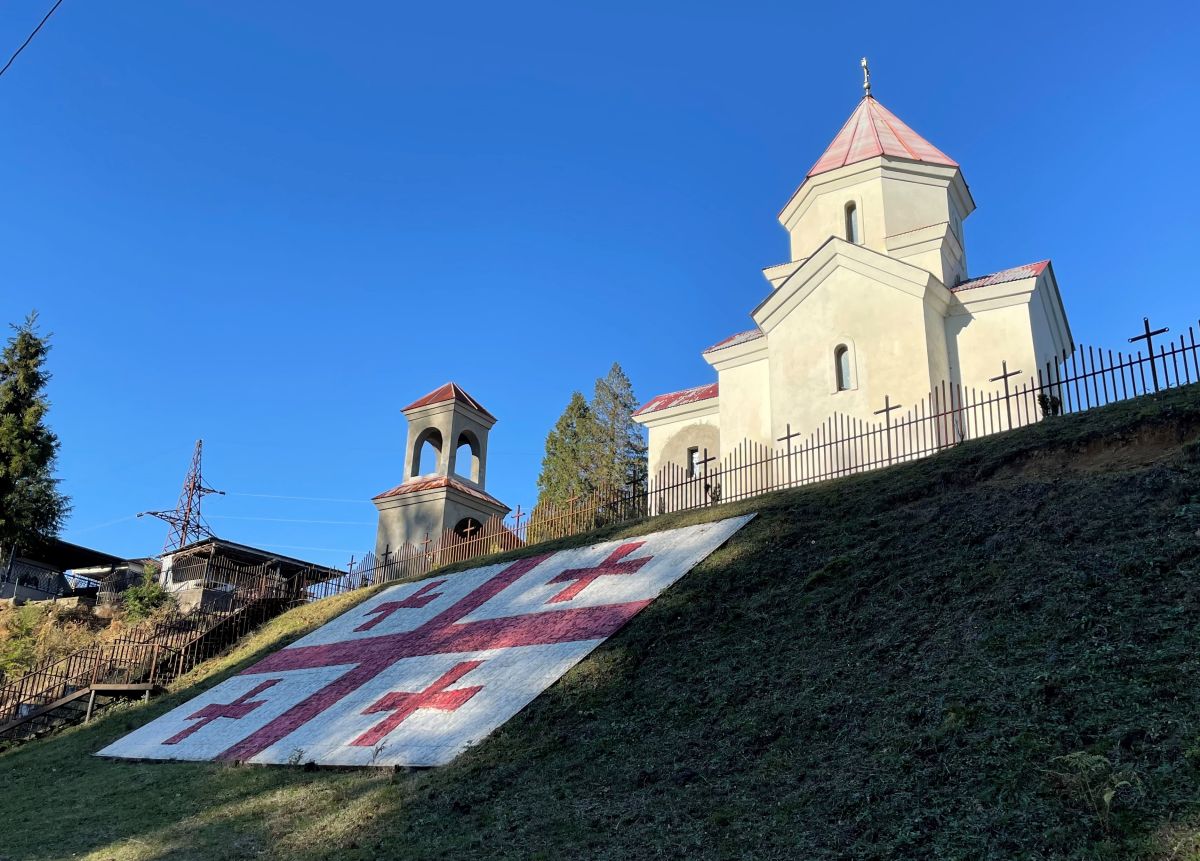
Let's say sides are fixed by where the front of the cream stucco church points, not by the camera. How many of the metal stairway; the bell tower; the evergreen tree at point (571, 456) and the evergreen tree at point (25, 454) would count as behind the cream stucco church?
0

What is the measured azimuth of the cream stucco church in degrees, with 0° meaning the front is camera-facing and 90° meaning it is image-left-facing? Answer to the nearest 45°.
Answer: approximately 90°

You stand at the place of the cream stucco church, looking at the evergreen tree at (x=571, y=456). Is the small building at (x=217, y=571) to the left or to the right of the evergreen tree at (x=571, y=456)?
left

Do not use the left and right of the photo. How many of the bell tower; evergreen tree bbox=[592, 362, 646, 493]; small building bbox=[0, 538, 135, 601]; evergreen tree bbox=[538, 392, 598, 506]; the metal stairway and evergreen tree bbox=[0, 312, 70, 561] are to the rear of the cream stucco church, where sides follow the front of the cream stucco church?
0

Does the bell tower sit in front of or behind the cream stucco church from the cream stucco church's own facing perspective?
in front

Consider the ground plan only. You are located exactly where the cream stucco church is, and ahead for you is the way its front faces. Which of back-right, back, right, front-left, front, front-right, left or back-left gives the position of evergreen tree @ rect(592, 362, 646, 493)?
front-right

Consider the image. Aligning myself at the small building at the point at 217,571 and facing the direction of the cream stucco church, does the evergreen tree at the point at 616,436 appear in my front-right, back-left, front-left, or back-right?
front-left

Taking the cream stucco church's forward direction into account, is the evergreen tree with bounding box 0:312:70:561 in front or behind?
in front

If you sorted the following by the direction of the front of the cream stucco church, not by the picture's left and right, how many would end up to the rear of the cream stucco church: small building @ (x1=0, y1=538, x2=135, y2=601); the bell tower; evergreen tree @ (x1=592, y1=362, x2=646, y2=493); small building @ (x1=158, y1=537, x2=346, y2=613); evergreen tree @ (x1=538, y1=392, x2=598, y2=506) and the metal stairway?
0

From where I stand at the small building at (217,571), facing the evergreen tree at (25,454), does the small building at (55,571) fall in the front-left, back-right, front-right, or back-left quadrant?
front-right

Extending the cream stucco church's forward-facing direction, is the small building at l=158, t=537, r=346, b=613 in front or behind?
in front

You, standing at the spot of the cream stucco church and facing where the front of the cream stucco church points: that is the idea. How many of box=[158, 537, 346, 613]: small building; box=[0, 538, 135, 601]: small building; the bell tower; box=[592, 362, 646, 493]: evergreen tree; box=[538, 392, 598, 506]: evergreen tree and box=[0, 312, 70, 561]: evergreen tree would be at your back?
0

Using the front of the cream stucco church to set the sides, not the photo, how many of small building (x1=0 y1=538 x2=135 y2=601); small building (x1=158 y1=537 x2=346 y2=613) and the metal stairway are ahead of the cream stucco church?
3

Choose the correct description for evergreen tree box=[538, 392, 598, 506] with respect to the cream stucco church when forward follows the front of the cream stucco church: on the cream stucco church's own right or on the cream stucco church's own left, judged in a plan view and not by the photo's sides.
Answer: on the cream stucco church's own right

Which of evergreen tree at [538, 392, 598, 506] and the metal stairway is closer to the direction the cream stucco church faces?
the metal stairway
